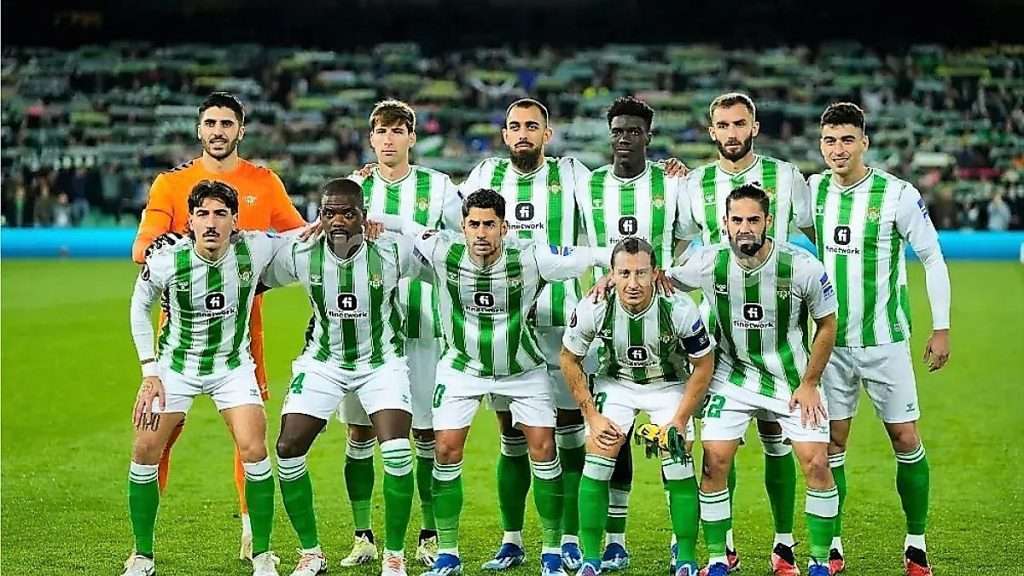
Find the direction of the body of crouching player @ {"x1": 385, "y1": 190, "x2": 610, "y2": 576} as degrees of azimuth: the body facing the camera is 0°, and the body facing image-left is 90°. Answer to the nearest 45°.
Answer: approximately 0°

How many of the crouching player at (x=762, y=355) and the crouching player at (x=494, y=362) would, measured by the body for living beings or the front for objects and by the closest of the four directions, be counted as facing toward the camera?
2

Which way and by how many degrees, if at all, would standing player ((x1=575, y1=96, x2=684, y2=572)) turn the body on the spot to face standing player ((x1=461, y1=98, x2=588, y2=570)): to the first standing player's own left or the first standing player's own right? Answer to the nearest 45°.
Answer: approximately 90° to the first standing player's own right

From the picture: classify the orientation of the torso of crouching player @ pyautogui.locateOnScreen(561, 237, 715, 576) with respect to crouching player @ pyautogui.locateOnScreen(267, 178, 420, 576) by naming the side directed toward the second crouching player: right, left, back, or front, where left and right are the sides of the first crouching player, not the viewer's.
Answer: right

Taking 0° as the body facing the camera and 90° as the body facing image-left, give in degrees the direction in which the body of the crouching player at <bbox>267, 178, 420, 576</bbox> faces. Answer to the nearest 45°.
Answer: approximately 0°

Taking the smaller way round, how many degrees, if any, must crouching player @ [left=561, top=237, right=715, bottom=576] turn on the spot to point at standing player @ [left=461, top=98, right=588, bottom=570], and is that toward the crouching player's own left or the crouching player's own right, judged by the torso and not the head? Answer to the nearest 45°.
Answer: approximately 135° to the crouching player's own right
